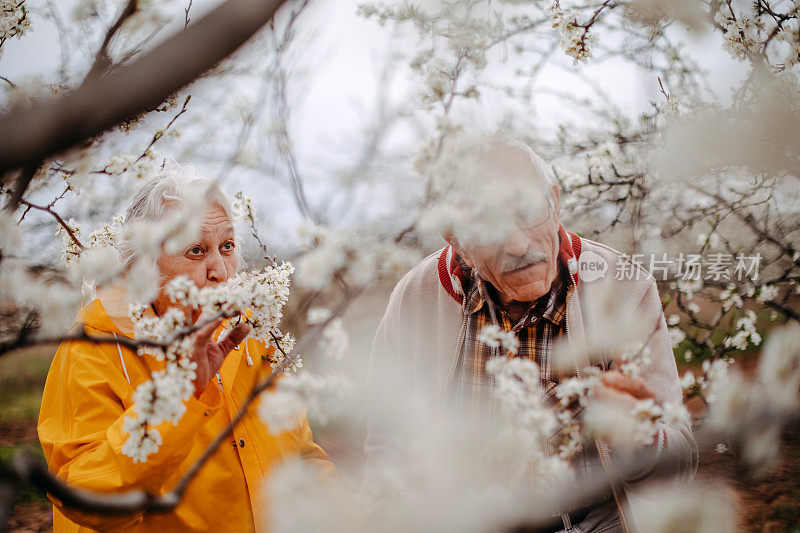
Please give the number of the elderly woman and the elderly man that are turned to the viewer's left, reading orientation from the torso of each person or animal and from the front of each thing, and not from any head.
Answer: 0

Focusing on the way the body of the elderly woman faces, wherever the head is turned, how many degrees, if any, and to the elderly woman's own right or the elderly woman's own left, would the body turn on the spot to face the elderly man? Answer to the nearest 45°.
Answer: approximately 45° to the elderly woman's own left

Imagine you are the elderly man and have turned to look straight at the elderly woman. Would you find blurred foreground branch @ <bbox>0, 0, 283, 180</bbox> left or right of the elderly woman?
left

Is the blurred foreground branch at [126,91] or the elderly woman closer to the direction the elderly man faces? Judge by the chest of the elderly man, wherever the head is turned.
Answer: the blurred foreground branch

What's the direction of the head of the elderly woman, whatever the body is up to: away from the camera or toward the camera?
toward the camera

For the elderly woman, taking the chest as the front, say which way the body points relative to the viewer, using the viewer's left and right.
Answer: facing the viewer and to the right of the viewer

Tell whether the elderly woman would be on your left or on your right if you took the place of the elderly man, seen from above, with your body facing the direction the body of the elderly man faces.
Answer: on your right

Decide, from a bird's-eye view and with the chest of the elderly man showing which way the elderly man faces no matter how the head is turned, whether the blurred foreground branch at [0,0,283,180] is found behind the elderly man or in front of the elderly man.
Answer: in front

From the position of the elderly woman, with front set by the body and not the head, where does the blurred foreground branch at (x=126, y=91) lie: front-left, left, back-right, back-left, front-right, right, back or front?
front-right

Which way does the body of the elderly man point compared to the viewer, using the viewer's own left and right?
facing the viewer
